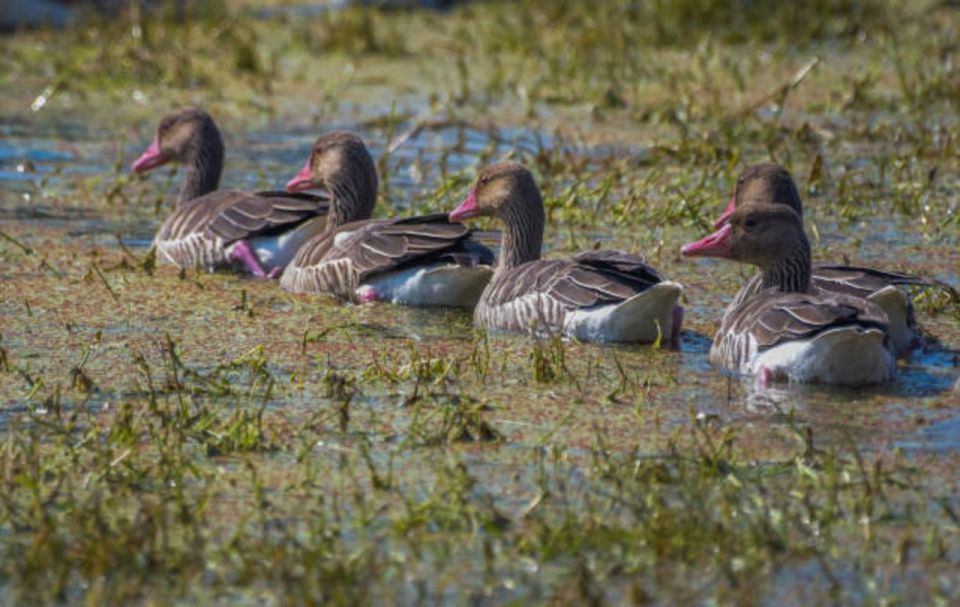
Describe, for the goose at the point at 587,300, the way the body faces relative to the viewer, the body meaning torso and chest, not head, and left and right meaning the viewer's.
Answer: facing to the left of the viewer

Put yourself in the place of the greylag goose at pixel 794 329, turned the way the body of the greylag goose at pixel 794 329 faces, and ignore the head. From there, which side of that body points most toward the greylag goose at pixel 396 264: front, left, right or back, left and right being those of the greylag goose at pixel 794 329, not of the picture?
front

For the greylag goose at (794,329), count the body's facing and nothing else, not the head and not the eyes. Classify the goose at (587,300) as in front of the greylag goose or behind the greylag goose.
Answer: in front

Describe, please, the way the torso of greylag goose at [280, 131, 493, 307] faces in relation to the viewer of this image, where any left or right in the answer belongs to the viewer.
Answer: facing to the left of the viewer

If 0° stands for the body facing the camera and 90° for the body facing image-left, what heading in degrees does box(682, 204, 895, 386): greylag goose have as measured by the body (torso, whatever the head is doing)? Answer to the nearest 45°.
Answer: approximately 135°

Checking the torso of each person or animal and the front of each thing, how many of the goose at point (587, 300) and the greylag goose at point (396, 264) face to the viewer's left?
2

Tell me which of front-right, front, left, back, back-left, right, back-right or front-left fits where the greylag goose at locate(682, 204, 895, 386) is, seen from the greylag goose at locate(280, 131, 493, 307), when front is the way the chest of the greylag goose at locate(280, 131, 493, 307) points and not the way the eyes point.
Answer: back-left

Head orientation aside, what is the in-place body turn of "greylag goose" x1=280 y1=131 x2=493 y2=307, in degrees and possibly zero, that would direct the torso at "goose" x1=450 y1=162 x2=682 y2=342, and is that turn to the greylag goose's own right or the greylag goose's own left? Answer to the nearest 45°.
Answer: approximately 135° to the greylag goose's own left
